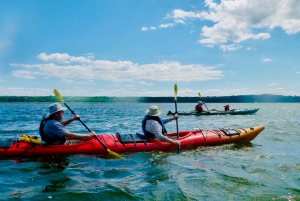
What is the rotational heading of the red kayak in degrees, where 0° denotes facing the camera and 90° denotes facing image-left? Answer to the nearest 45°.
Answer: approximately 270°

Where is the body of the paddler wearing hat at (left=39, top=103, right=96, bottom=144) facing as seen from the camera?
to the viewer's right

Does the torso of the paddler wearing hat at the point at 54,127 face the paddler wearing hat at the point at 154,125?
yes
